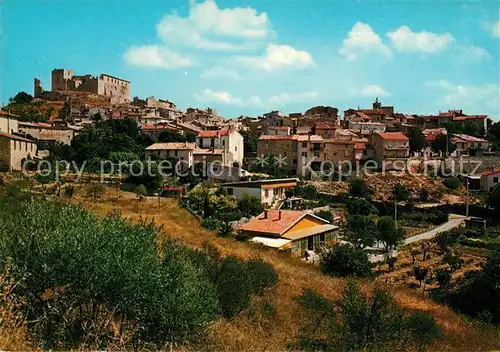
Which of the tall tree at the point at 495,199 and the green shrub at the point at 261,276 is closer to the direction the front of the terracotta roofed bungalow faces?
the green shrub

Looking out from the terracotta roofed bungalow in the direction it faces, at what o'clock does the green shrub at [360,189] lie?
The green shrub is roughly at 8 o'clock from the terracotta roofed bungalow.

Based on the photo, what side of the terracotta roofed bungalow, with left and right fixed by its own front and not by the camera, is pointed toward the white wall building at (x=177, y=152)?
back

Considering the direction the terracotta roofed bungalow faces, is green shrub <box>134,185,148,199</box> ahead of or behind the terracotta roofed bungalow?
behind

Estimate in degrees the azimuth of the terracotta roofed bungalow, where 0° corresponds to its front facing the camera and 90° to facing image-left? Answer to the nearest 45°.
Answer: approximately 315°

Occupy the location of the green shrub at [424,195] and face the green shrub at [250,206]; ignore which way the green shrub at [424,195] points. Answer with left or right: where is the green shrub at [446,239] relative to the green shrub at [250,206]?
left

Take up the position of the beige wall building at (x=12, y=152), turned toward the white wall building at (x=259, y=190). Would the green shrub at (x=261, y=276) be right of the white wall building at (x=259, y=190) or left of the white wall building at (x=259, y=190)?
right

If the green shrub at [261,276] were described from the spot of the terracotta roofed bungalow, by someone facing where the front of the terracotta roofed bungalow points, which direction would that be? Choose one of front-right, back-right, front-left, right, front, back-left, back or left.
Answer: front-right

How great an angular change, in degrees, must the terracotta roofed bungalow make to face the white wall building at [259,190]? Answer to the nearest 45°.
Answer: approximately 135° to its left

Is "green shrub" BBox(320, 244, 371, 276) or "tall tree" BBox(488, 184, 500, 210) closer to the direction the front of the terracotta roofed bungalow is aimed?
the green shrub
